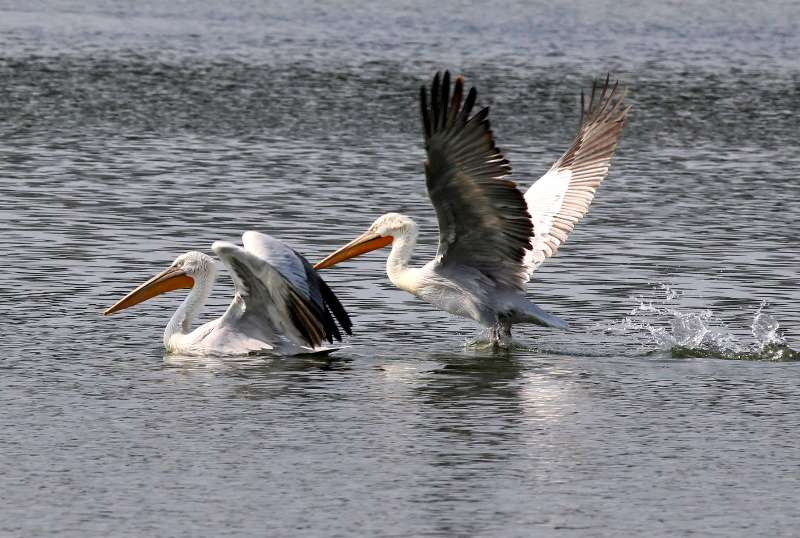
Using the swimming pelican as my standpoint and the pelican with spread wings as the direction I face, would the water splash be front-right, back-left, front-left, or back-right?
front-right

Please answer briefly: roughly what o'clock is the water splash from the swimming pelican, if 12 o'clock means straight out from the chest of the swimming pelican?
The water splash is roughly at 6 o'clock from the swimming pelican.

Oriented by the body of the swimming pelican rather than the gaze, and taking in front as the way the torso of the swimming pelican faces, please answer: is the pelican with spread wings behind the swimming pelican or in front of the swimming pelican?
behind

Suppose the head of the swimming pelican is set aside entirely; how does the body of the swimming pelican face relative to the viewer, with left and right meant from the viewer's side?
facing to the left of the viewer

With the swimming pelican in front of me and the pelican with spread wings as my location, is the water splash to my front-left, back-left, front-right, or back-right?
back-left

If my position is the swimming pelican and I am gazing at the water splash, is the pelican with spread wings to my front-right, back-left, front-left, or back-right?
front-left
